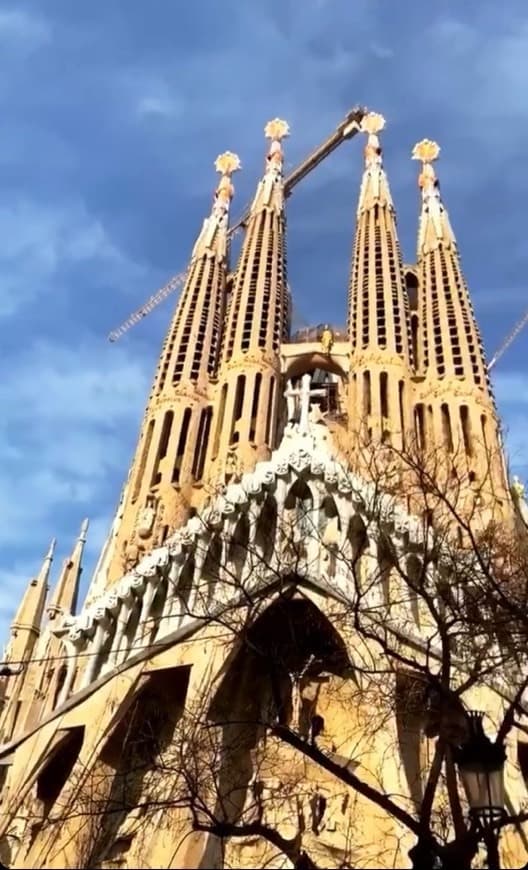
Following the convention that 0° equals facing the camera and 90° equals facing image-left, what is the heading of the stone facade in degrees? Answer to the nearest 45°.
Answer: approximately 0°

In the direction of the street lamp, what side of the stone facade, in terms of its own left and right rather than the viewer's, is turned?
front
